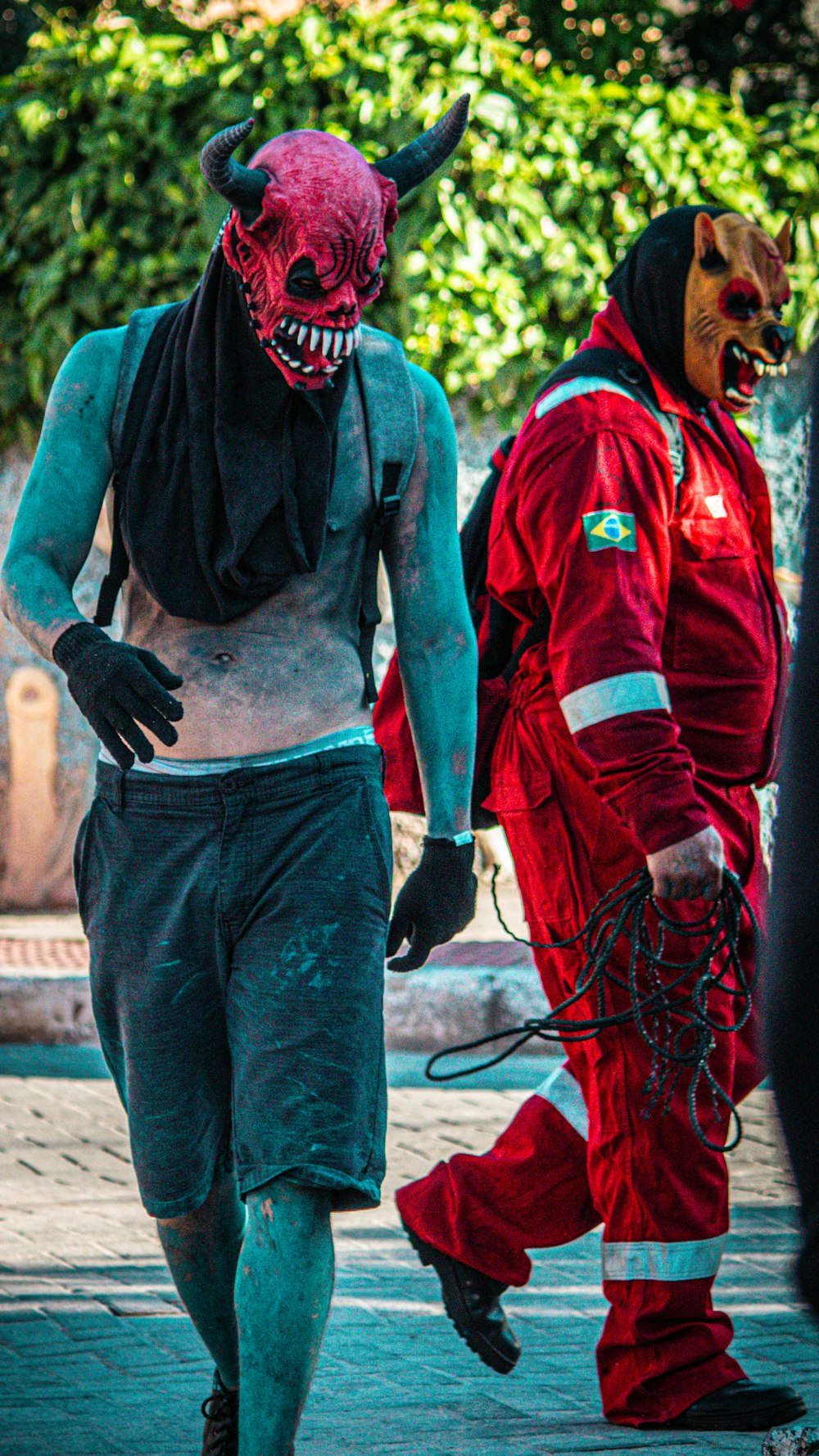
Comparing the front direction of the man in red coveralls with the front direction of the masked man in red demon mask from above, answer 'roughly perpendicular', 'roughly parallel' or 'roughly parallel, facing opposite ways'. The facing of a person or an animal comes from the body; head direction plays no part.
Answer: roughly perpendicular

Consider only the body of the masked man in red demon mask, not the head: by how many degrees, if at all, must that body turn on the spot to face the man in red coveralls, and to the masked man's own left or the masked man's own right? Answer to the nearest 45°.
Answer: approximately 135° to the masked man's own left

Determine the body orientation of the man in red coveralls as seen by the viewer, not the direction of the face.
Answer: to the viewer's right

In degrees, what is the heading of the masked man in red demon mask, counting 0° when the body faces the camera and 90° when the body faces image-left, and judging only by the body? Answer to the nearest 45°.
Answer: approximately 0°

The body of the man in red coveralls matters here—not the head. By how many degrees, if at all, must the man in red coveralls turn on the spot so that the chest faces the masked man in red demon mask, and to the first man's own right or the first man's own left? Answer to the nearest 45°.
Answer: approximately 135° to the first man's own right

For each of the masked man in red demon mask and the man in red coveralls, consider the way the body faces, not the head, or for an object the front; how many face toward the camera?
1
